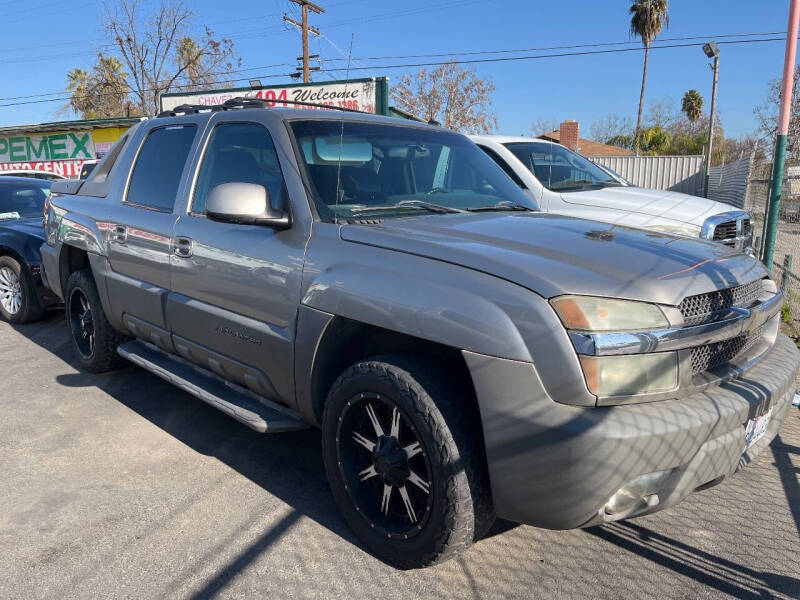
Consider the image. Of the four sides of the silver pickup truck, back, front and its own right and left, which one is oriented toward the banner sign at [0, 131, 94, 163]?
back

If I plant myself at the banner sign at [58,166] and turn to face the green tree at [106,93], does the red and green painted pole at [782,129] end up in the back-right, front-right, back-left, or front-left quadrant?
back-right

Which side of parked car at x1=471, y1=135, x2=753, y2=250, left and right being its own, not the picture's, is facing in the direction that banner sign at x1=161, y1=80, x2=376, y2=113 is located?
back

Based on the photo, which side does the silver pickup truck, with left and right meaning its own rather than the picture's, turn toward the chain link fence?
left

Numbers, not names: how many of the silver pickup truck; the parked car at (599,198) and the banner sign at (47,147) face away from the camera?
0

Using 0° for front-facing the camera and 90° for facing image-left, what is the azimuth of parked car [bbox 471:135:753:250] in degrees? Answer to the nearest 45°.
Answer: approximately 315°

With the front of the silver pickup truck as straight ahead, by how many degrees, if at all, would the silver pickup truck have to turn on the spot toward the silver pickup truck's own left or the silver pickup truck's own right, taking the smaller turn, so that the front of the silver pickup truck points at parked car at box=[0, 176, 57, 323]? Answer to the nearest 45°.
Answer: approximately 180°

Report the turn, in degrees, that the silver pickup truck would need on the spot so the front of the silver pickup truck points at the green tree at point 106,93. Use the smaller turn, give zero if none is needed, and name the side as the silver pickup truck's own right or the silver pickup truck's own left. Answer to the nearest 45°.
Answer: approximately 180°

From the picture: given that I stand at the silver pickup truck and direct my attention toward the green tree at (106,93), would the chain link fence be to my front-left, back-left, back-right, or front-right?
front-right

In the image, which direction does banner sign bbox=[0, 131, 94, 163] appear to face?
toward the camera

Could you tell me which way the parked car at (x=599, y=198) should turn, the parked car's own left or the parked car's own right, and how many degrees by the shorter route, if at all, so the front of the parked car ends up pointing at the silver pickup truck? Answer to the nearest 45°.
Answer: approximately 45° to the parked car's own right

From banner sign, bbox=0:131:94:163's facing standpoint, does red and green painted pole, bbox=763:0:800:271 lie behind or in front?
in front

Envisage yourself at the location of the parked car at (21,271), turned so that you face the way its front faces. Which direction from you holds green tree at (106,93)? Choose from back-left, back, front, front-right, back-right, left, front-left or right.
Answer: back-left

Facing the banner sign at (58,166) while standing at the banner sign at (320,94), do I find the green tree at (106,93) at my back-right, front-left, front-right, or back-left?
front-right

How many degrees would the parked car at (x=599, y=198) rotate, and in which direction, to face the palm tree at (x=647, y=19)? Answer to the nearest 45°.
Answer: approximately 135° to its left

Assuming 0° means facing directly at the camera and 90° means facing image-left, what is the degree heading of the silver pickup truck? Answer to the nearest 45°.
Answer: approximately 315°

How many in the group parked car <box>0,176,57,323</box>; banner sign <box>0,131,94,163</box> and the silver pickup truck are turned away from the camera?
0

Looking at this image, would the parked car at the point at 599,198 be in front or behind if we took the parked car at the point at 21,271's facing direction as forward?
in front

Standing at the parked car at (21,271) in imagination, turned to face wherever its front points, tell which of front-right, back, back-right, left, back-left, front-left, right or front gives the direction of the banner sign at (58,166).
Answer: back-left

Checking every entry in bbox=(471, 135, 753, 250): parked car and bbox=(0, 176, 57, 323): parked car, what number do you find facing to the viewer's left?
0
